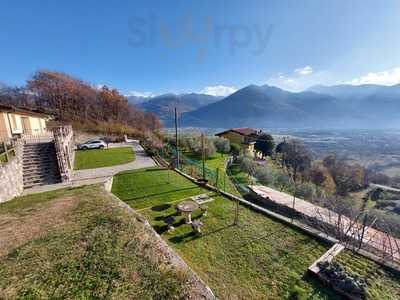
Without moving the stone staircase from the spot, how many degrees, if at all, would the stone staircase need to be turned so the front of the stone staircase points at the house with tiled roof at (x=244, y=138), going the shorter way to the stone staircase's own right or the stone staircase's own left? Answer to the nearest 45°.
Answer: approximately 90° to the stone staircase's own left

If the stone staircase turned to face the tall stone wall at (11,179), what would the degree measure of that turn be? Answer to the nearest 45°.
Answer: approximately 45° to its right

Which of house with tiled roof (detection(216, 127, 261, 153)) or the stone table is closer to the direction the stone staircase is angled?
the stone table

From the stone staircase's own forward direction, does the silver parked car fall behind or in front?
behind

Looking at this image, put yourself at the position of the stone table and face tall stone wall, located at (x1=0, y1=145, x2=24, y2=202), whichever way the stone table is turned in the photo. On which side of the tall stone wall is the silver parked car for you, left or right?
right

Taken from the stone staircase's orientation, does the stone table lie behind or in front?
in front

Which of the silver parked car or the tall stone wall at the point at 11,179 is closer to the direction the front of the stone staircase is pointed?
the tall stone wall

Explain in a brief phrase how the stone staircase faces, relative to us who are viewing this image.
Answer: facing the viewer
